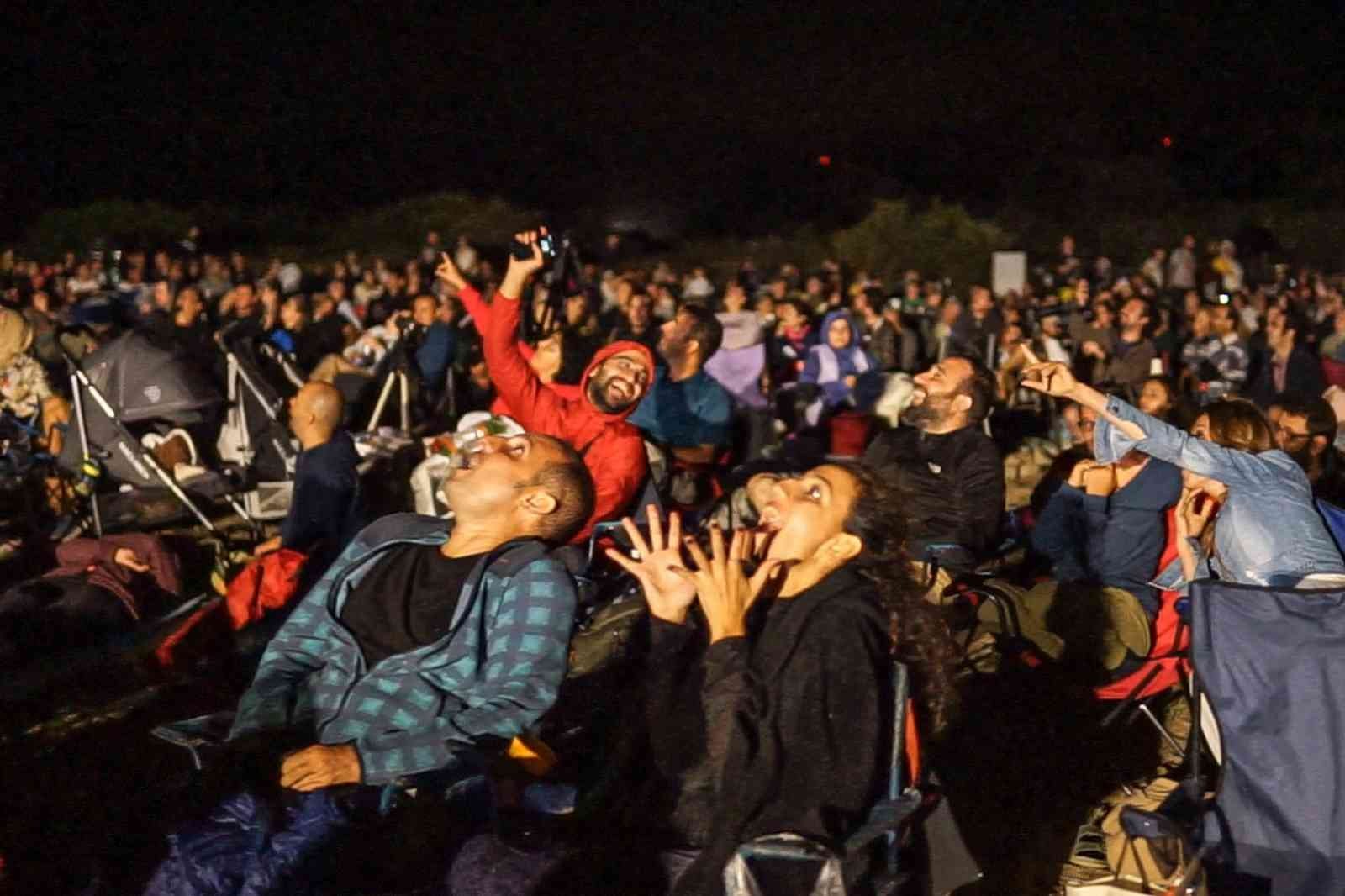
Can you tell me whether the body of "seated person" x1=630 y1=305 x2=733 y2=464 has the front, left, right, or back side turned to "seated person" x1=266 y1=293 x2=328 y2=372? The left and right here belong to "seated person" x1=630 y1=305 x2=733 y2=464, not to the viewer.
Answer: right

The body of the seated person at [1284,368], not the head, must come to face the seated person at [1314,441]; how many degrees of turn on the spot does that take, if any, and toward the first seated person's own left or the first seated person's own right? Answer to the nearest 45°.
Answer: approximately 45° to the first seated person's own left

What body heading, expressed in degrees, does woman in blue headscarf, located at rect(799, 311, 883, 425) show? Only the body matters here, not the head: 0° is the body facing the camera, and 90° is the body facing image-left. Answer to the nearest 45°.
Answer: approximately 0°

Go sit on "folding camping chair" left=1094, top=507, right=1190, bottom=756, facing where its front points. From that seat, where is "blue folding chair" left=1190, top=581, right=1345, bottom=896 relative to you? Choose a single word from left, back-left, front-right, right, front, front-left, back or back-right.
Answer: left

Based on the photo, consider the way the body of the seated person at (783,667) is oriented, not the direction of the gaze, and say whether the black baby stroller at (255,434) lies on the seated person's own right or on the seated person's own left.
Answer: on the seated person's own right

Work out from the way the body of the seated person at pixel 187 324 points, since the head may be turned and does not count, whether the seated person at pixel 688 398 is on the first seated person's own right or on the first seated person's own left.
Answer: on the first seated person's own left
